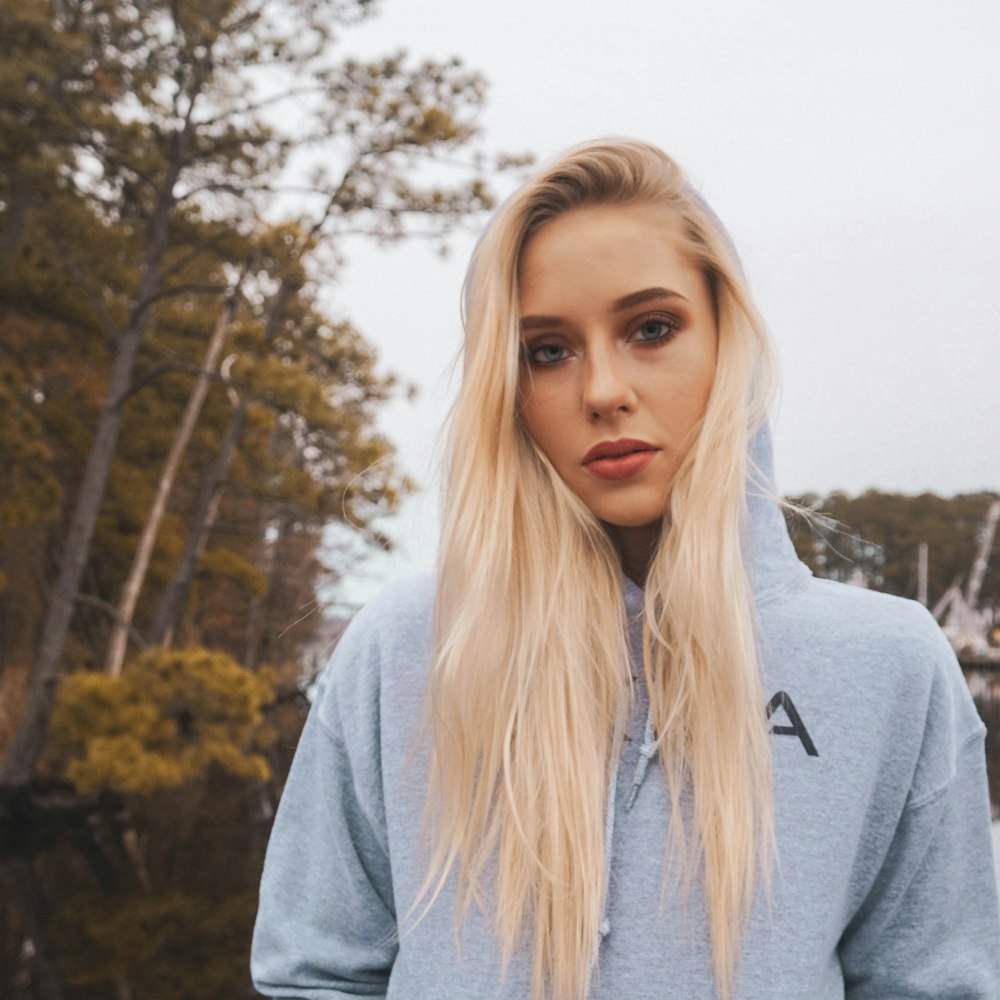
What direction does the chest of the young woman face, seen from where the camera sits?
toward the camera

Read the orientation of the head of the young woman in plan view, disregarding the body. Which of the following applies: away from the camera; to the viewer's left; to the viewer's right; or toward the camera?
toward the camera
